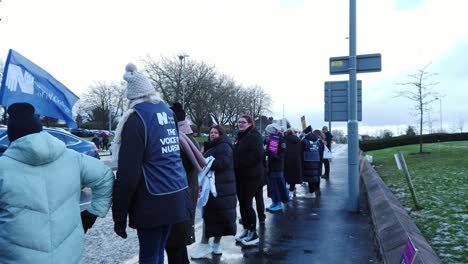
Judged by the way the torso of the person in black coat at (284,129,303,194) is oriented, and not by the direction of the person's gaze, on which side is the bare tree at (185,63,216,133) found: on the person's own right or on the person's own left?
on the person's own right

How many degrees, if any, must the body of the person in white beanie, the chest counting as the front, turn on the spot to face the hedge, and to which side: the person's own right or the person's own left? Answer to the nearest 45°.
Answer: approximately 90° to the person's own right

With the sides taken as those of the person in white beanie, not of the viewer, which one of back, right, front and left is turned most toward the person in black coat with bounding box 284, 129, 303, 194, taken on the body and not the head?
right

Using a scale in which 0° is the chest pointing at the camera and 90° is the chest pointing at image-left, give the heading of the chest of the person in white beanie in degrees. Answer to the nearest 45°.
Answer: approximately 135°

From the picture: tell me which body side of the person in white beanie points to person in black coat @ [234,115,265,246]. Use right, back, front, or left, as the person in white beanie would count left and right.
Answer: right

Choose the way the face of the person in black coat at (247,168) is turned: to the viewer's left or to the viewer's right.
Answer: to the viewer's left

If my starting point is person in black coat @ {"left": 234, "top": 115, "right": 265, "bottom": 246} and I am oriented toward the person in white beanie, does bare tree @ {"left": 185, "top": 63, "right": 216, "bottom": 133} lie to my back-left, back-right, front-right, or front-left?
back-right
